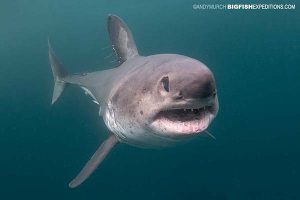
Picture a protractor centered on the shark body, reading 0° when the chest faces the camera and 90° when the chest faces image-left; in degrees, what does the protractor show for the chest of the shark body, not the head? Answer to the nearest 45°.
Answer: approximately 315°
